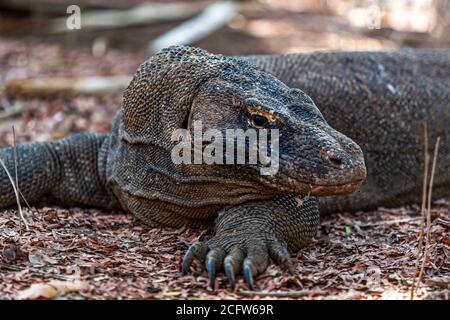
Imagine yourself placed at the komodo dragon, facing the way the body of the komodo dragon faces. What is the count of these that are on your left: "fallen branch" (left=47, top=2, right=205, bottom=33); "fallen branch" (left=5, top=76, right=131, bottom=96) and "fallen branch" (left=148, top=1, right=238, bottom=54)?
0

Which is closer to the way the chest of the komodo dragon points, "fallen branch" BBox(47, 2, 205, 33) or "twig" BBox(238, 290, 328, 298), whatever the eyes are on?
the twig

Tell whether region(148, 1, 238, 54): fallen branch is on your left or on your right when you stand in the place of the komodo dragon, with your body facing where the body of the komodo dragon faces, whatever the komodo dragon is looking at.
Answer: on your right

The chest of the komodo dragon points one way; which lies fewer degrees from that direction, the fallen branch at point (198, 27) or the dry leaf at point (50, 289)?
the dry leaf

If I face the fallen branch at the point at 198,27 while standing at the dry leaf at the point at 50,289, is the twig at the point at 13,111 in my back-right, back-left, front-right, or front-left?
front-left

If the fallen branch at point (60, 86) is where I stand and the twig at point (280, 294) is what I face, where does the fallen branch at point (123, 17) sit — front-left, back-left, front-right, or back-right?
back-left

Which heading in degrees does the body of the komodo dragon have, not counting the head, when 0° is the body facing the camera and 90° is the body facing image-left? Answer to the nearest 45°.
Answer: approximately 45°

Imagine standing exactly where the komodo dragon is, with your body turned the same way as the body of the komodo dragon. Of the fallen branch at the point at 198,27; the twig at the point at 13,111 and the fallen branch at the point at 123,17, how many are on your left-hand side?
0

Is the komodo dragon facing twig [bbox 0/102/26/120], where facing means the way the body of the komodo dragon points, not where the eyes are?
no

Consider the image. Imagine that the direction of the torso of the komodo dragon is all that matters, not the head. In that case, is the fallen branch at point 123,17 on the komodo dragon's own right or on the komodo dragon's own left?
on the komodo dragon's own right

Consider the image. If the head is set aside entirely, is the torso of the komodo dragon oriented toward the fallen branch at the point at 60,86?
no

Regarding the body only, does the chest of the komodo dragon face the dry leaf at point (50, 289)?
yes

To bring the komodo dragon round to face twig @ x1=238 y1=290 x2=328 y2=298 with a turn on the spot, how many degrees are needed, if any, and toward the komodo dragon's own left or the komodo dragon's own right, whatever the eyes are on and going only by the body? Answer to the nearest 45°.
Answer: approximately 45° to the komodo dragon's own left
